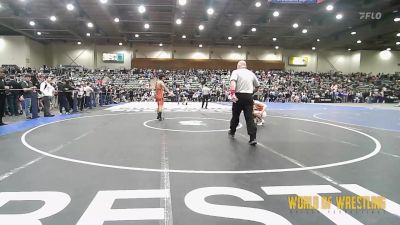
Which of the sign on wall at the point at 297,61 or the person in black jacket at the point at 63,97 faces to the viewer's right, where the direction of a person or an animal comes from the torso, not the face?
the person in black jacket

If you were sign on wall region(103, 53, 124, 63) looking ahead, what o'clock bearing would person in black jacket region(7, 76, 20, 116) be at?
The person in black jacket is roughly at 12 o'clock from the sign on wall.

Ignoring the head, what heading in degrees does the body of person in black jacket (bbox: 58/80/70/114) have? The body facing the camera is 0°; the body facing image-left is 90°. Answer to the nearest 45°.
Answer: approximately 270°

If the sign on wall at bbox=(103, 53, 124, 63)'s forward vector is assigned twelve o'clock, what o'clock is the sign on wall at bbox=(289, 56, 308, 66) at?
the sign on wall at bbox=(289, 56, 308, 66) is roughly at 9 o'clock from the sign on wall at bbox=(103, 53, 124, 63).

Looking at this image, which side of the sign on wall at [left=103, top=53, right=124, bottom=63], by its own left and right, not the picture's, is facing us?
front

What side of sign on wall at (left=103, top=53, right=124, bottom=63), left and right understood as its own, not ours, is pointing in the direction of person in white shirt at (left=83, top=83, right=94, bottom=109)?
front

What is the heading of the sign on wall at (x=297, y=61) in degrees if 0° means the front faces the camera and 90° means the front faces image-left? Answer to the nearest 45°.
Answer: approximately 0°

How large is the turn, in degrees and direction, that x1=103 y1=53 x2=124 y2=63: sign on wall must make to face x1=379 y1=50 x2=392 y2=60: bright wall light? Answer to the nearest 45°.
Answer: approximately 90° to its left

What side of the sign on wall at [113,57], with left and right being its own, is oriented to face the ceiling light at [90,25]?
front

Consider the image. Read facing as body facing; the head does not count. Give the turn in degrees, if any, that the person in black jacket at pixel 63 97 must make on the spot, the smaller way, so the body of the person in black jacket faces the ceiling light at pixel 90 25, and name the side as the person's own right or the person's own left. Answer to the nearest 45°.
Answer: approximately 90° to the person's own left

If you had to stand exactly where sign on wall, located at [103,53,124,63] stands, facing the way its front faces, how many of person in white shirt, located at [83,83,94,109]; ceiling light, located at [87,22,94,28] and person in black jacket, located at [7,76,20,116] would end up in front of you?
3

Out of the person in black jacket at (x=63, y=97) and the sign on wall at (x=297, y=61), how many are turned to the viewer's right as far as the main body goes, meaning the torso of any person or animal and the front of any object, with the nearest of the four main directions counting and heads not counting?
1

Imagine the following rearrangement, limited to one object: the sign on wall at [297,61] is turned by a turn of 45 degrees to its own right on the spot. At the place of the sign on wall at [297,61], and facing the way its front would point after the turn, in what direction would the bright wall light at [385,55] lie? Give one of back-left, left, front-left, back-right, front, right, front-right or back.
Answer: back-left
